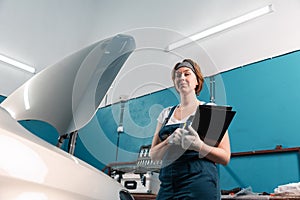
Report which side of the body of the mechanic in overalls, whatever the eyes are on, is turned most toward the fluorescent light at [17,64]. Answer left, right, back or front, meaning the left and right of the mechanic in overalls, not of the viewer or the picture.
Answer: right

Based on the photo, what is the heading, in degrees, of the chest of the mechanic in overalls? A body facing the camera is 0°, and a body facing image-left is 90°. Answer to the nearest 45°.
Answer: approximately 45°
